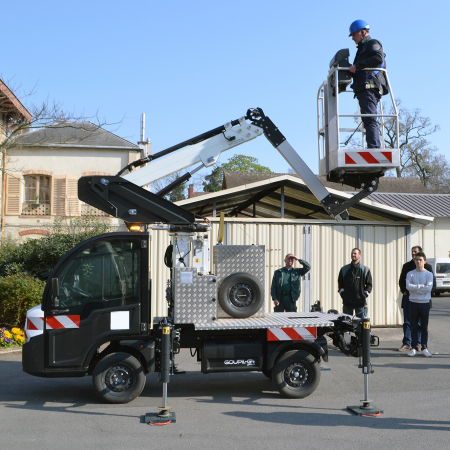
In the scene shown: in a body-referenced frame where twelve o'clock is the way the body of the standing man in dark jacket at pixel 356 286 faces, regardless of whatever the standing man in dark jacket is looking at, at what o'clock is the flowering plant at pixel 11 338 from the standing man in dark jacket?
The flowering plant is roughly at 3 o'clock from the standing man in dark jacket.

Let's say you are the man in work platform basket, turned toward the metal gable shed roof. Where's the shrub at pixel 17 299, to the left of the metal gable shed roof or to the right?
left

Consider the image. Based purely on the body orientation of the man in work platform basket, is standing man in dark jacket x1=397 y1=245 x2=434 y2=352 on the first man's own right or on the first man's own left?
on the first man's own right

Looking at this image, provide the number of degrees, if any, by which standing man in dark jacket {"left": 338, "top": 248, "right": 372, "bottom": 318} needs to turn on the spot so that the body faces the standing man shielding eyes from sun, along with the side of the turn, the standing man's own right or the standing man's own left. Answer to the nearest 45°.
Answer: approximately 45° to the standing man's own right

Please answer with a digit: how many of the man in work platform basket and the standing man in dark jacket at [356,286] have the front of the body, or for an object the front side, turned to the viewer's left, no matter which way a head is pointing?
1

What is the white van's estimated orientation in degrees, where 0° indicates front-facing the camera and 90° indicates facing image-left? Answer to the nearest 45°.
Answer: approximately 135°

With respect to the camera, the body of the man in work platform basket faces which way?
to the viewer's left

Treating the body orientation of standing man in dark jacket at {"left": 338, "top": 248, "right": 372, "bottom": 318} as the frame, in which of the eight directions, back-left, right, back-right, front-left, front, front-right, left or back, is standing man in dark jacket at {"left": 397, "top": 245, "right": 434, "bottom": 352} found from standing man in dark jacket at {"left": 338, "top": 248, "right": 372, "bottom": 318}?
back-left

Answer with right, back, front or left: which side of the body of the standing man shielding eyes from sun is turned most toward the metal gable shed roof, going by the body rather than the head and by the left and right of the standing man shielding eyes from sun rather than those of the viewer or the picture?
back
